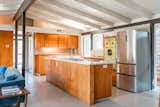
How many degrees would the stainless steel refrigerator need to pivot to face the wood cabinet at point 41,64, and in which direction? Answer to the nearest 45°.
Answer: approximately 90° to its right

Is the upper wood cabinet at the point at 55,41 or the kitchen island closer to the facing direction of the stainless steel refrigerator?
the kitchen island

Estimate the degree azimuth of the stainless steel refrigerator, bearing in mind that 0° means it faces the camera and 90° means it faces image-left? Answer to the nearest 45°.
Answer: approximately 45°

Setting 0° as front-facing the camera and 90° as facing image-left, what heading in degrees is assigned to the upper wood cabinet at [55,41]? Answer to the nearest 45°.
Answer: approximately 315°

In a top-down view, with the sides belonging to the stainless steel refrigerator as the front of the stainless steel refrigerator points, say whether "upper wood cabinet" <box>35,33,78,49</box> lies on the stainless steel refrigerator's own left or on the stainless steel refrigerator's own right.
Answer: on the stainless steel refrigerator's own right

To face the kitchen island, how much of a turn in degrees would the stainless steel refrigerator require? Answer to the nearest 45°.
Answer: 0° — it already faces it
